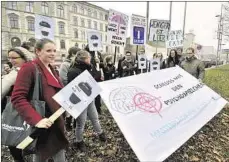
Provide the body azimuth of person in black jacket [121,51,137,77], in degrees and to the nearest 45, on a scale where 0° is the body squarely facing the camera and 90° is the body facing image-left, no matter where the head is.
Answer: approximately 0°

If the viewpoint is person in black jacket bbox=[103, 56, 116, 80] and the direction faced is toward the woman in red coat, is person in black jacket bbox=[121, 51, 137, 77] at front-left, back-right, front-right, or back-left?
back-left

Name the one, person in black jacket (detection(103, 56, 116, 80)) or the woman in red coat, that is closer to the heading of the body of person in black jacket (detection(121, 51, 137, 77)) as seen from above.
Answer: the woman in red coat

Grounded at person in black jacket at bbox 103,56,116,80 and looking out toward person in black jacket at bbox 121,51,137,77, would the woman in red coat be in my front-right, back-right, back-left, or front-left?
back-right

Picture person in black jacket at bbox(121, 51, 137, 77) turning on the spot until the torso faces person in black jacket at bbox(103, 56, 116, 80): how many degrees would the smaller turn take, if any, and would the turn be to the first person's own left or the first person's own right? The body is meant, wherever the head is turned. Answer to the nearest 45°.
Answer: approximately 45° to the first person's own right

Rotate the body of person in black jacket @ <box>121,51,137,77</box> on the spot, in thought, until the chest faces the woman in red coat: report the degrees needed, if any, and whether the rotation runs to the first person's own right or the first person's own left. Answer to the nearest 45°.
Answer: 0° — they already face them
